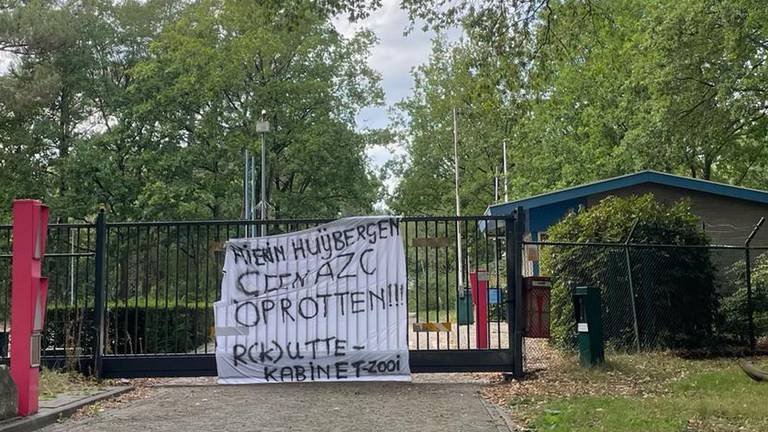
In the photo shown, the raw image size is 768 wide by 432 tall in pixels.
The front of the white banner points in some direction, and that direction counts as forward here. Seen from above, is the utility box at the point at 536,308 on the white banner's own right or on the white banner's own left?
on the white banner's own left

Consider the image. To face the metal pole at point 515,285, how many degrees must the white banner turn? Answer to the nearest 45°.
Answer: approximately 90° to its left

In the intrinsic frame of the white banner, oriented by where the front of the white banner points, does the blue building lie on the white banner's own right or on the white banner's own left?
on the white banner's own left

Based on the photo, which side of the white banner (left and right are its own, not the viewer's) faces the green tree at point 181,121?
back

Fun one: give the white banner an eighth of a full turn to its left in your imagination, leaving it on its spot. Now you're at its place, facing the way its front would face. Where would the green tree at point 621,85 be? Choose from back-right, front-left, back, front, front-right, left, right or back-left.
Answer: left

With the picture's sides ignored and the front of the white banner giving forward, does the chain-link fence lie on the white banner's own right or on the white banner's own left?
on the white banner's own left

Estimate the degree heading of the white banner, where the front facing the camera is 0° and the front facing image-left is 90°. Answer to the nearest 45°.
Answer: approximately 0°

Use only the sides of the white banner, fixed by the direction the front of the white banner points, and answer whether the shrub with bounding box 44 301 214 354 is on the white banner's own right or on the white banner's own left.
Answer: on the white banner's own right

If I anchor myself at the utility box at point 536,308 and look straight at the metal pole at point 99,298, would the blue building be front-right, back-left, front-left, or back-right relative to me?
back-right

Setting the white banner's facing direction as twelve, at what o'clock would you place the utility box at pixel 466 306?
The utility box is roughly at 8 o'clock from the white banner.

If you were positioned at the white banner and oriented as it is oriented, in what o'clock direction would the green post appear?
The green post is roughly at 9 o'clock from the white banner.

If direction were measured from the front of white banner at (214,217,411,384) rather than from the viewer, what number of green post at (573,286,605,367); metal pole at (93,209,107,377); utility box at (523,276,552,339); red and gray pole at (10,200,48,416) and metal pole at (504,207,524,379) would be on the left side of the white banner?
3
